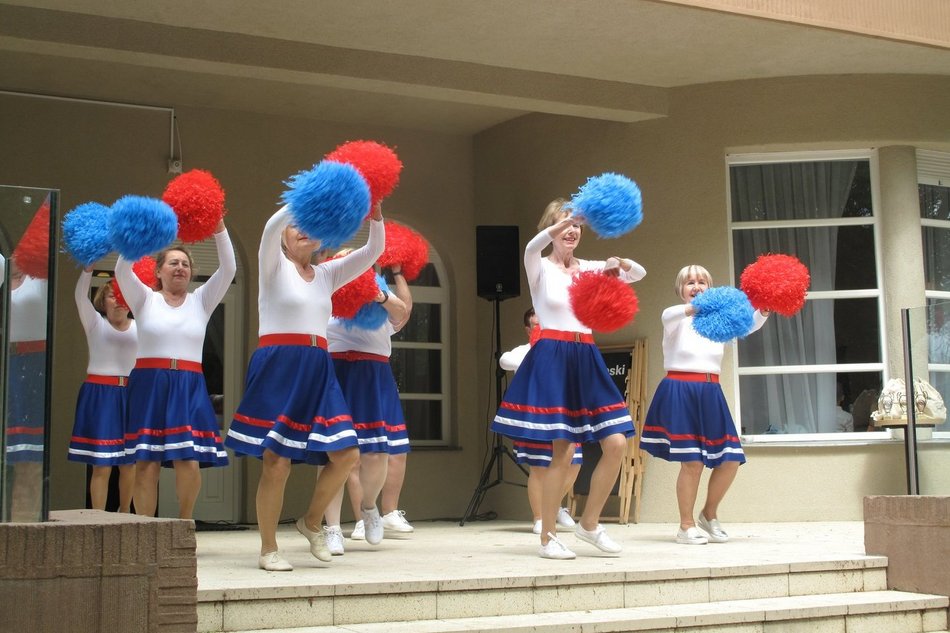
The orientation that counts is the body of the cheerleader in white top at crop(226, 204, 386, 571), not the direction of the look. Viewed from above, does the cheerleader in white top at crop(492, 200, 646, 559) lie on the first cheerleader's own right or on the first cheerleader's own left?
on the first cheerleader's own left

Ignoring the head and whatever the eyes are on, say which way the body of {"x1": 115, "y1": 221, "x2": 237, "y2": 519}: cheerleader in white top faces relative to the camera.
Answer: toward the camera

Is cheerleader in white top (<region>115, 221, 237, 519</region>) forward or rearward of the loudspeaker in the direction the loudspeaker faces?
forward

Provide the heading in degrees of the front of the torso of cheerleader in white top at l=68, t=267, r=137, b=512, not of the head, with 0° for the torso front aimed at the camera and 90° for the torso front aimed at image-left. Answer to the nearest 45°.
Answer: approximately 315°

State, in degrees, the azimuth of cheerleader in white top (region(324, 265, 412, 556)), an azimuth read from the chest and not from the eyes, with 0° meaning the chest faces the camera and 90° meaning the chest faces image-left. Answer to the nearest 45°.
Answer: approximately 315°

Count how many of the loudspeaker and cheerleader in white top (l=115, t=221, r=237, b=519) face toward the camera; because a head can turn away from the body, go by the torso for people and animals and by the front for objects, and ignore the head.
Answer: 2

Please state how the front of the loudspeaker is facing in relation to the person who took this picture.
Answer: facing the viewer

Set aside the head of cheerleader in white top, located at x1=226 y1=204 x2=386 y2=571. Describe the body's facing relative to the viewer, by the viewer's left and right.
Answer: facing the viewer and to the right of the viewer
